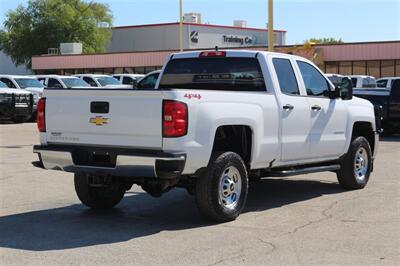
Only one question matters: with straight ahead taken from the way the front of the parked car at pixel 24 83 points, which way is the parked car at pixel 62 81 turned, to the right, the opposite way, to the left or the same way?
the same way

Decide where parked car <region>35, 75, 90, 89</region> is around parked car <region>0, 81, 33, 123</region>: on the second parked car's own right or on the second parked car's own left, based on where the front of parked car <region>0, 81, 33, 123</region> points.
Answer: on the second parked car's own left

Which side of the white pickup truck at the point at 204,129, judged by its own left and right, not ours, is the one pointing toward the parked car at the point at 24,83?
left

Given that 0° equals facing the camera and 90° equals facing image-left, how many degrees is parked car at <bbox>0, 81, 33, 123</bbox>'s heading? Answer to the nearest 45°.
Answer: approximately 315°

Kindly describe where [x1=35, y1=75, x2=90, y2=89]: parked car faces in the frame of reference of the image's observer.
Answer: facing the viewer and to the right of the viewer

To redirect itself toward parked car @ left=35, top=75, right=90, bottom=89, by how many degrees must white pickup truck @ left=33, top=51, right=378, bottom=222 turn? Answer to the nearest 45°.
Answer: approximately 45° to its left

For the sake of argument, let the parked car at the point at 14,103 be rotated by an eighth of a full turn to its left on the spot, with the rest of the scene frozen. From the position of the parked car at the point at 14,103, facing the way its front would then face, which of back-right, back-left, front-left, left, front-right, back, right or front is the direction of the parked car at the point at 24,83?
left

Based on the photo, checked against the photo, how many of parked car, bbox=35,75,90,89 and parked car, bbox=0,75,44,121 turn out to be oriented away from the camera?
0

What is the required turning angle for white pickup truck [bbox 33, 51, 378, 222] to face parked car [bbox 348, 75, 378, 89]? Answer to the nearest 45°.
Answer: approximately 45° to its left

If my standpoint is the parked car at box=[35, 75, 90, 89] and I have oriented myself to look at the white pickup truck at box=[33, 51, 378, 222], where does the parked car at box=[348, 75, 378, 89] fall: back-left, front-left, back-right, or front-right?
front-left

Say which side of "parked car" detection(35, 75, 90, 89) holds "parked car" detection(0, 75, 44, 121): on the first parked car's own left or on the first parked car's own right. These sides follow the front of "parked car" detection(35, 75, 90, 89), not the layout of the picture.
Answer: on the first parked car's own right
